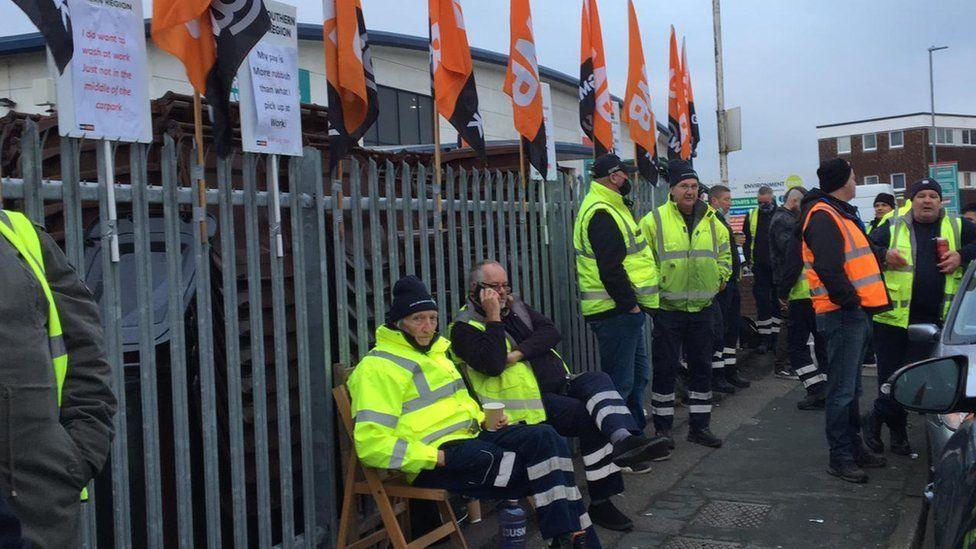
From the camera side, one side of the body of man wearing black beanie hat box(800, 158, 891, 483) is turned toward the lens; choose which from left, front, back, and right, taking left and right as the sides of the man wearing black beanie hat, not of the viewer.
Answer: right

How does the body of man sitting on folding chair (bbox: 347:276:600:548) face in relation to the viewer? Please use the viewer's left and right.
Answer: facing the viewer and to the right of the viewer

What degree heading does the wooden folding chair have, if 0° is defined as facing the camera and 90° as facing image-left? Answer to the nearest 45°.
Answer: approximately 315°

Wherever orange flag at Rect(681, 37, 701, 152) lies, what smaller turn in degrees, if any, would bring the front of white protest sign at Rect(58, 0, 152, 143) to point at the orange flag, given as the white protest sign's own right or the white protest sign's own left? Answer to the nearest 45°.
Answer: approximately 135° to the white protest sign's own left

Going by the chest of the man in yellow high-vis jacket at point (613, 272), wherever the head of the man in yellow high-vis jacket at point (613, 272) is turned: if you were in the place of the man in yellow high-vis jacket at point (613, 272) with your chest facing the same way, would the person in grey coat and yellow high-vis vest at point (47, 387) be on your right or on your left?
on your right

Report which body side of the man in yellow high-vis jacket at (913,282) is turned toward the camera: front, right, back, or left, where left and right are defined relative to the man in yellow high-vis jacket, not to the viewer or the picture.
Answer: front

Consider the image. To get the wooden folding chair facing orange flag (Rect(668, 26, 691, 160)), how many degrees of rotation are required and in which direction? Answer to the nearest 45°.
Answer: approximately 90° to its left
